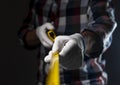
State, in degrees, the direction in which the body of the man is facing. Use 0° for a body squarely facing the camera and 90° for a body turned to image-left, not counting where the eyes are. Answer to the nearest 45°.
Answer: approximately 45°
